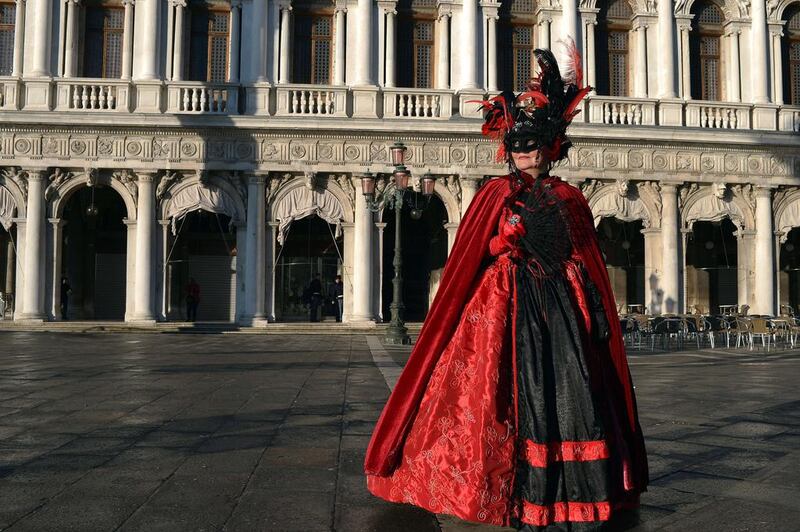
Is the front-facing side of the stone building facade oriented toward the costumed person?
yes

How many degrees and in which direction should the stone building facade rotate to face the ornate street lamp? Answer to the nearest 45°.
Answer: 0° — it already faces it

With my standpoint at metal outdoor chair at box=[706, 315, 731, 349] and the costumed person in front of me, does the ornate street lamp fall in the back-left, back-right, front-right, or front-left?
front-right

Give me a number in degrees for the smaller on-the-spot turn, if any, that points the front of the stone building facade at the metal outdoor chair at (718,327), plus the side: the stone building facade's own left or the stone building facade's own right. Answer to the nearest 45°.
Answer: approximately 90° to the stone building facade's own left

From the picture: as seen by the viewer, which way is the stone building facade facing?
toward the camera
